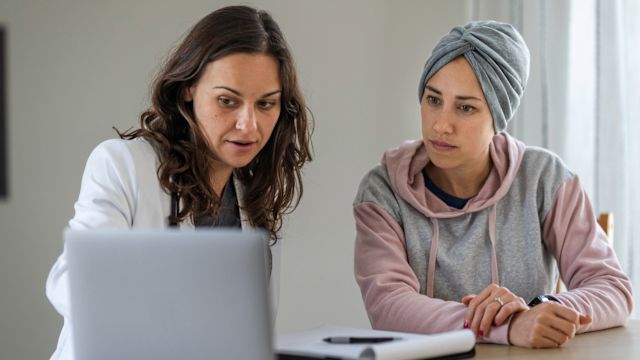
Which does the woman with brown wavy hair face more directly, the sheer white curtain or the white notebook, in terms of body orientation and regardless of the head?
the white notebook

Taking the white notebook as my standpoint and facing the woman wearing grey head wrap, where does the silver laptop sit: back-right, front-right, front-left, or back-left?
back-left

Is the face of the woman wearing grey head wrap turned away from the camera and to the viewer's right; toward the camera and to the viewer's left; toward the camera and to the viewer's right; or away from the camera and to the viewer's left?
toward the camera and to the viewer's left

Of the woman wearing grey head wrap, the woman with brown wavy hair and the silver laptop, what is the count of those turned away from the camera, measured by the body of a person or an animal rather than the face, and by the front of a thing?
1

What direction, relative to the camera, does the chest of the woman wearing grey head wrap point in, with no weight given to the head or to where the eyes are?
toward the camera

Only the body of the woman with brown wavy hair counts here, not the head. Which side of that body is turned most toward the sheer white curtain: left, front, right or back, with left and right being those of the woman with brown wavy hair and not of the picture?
left

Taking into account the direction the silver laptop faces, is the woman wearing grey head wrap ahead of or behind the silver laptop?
ahead

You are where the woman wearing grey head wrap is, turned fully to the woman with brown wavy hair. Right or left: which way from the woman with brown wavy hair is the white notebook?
left

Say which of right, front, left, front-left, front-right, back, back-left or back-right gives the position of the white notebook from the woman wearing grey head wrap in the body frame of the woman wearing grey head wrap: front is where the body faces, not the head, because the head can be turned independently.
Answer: front

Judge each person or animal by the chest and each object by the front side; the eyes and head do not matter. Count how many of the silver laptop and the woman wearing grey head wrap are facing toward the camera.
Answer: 1

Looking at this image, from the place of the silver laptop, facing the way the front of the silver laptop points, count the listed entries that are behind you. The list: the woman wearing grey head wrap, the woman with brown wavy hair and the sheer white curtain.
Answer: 0

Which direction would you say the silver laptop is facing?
away from the camera

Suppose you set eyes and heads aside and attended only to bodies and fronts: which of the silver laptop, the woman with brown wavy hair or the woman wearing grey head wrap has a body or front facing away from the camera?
the silver laptop

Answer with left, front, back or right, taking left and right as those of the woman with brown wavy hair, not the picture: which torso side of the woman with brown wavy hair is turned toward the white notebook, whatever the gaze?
front

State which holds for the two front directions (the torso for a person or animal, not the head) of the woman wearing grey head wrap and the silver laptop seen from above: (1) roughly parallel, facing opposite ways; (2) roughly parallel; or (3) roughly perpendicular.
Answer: roughly parallel, facing opposite ways

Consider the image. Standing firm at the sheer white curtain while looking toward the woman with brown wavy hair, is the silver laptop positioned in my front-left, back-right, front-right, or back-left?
front-left

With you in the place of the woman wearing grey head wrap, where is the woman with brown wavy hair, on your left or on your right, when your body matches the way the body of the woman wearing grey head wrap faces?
on your right
